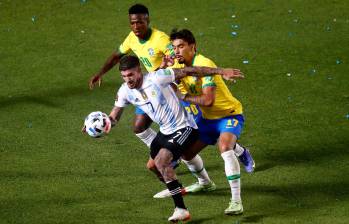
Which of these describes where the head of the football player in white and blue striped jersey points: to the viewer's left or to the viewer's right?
to the viewer's left

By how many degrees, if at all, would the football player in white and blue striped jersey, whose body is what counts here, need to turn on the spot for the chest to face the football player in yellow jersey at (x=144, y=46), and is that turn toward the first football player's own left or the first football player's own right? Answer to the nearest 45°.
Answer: approximately 135° to the first football player's own right

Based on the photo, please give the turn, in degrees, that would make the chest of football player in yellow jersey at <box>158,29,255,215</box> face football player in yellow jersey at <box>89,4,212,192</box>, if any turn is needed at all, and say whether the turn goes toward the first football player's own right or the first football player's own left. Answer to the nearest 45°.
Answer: approximately 90° to the first football player's own right

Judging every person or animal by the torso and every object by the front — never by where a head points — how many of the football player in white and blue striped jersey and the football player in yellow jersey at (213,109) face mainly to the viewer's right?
0

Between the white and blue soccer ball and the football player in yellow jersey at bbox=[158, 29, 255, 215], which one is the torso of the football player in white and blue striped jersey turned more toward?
the white and blue soccer ball

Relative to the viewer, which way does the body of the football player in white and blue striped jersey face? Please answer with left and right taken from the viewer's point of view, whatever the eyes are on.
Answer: facing the viewer and to the left of the viewer

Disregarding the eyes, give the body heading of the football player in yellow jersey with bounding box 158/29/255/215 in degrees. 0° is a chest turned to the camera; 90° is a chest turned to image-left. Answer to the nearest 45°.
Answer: approximately 45°

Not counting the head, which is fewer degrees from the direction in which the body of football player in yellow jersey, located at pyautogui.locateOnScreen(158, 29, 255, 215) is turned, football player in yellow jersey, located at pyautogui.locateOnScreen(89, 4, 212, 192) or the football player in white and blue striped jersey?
the football player in white and blue striped jersey

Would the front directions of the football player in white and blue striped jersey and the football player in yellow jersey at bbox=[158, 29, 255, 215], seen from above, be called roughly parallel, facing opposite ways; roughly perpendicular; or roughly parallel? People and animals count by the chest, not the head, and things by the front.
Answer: roughly parallel
